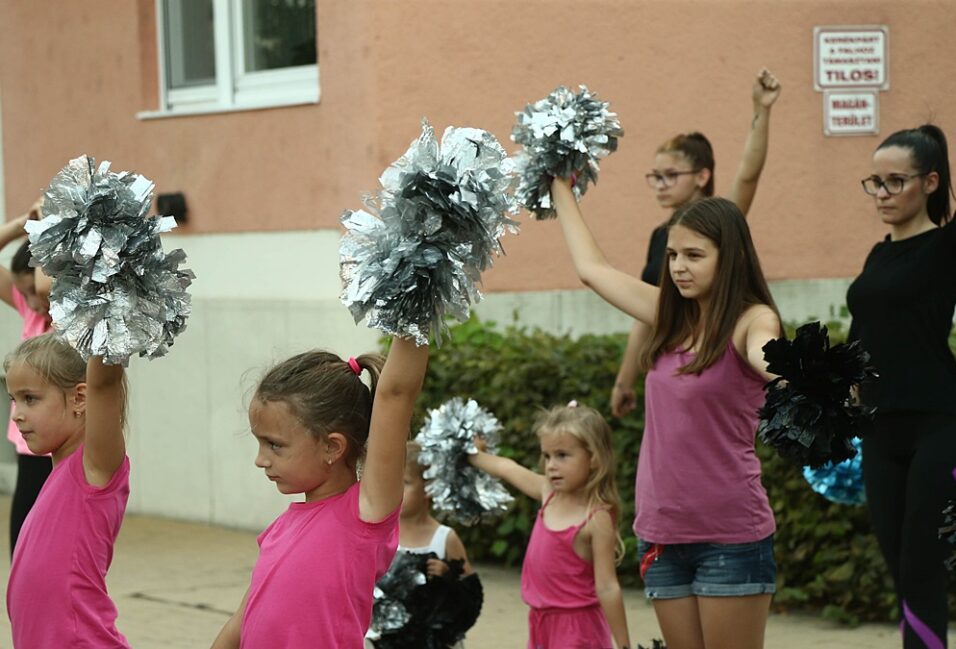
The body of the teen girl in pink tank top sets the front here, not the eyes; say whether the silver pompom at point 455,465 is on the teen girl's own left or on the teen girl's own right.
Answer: on the teen girl's own right

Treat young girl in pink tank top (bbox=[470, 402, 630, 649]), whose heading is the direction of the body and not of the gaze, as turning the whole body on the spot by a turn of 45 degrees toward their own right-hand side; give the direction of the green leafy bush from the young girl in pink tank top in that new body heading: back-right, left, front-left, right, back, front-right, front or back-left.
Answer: right

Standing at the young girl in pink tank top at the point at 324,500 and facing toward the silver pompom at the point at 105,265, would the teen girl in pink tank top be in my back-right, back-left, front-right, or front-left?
back-right

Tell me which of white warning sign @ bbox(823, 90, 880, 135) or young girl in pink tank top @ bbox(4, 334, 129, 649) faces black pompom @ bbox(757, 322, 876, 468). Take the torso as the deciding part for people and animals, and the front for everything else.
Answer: the white warning sign

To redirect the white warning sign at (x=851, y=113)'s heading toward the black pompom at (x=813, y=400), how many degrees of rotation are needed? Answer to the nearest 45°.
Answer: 0° — it already faces it

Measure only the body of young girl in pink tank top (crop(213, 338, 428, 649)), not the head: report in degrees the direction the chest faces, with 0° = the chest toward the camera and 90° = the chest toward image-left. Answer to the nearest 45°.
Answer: approximately 45°

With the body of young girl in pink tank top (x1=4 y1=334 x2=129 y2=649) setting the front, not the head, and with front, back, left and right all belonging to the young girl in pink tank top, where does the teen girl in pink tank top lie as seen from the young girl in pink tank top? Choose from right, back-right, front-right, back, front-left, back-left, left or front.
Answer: back

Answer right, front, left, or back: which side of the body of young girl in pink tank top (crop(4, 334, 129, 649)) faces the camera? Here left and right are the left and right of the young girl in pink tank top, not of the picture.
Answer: left

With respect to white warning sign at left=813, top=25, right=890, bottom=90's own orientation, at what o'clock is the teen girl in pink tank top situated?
The teen girl in pink tank top is roughly at 12 o'clock from the white warning sign.

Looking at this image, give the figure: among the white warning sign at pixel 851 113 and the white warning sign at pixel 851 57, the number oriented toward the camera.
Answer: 2

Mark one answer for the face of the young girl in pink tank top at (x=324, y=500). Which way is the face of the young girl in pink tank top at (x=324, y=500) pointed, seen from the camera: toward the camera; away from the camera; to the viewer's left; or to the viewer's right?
to the viewer's left
